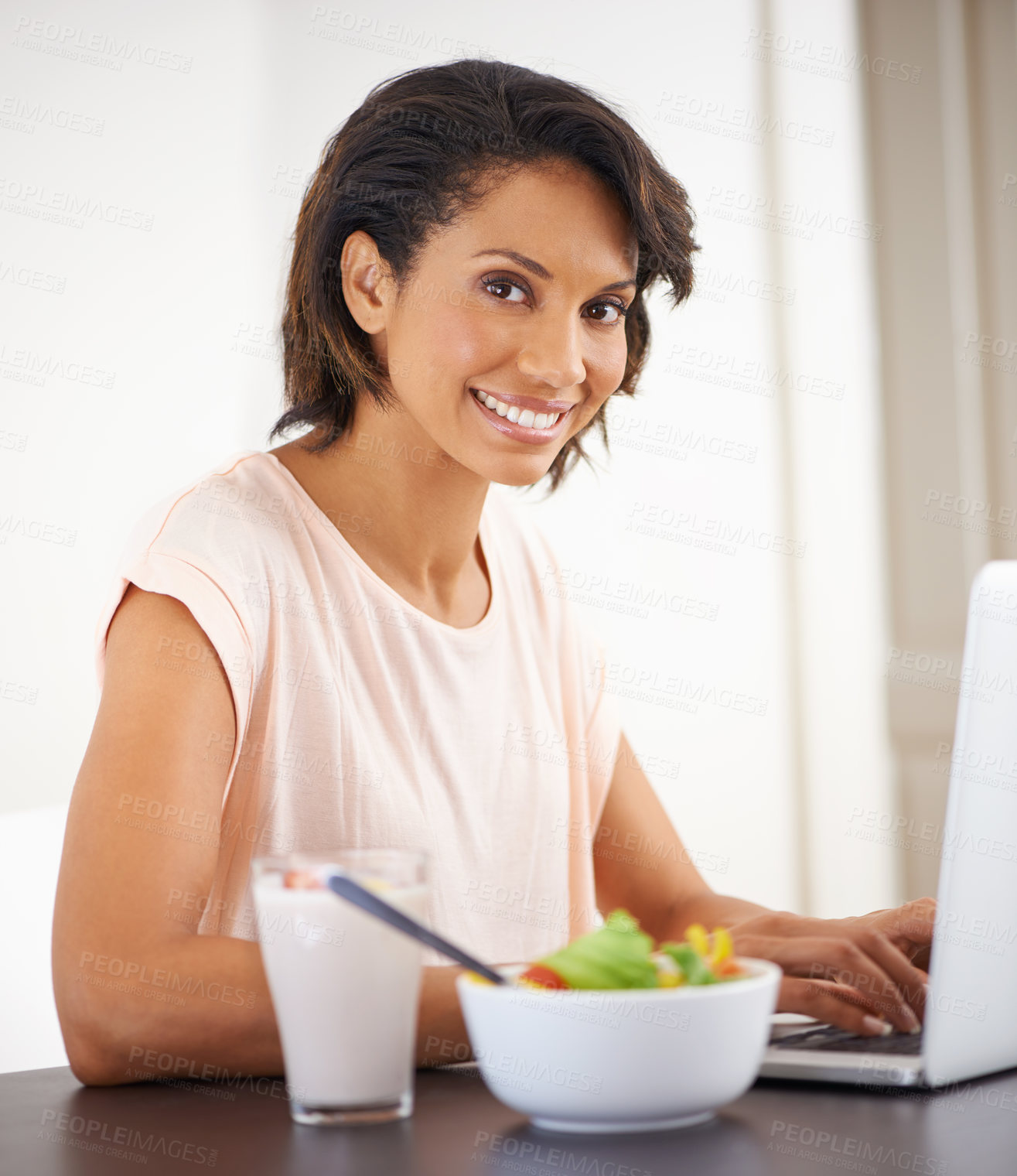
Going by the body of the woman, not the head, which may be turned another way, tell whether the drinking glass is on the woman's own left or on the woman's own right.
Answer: on the woman's own right

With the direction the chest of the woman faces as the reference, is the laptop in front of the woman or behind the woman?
in front

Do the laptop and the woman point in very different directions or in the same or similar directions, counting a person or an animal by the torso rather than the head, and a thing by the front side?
very different directions

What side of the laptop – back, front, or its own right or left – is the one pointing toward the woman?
front

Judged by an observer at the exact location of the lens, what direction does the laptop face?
facing away from the viewer and to the left of the viewer

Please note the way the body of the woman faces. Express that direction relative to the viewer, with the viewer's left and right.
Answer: facing the viewer and to the right of the viewer
